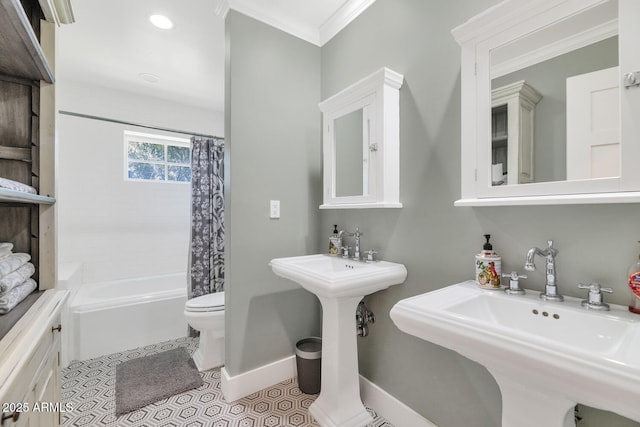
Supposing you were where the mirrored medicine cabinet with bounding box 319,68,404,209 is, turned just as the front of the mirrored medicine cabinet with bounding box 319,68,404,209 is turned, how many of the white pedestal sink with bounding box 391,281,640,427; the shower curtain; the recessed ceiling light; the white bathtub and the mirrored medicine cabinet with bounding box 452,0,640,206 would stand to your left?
2

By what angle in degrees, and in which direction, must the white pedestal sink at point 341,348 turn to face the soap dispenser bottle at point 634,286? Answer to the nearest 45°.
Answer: approximately 90° to its left

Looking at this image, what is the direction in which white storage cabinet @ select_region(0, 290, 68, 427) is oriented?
to the viewer's right

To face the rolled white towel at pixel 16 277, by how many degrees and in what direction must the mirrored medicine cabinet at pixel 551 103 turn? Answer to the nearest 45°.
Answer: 0° — it already faces it

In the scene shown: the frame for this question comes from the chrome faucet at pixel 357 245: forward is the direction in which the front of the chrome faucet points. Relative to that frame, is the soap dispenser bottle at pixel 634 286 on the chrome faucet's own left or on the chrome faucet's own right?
on the chrome faucet's own left

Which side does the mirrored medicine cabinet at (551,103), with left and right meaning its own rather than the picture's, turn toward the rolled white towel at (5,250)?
front

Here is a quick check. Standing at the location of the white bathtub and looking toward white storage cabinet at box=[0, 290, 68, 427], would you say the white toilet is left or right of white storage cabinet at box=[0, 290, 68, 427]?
left

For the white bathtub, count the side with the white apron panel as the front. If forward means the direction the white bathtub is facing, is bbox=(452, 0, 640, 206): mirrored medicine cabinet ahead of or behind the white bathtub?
ahead

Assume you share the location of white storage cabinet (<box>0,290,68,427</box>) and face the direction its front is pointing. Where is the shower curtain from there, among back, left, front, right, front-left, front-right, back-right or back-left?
front-left

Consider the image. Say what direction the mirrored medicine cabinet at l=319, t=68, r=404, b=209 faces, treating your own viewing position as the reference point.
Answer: facing the viewer and to the left of the viewer

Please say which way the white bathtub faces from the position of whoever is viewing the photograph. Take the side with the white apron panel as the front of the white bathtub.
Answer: facing the viewer and to the right of the viewer

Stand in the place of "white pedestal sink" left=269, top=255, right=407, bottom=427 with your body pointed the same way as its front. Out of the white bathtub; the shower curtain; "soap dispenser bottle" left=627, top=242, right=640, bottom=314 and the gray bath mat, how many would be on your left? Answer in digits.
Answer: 1
